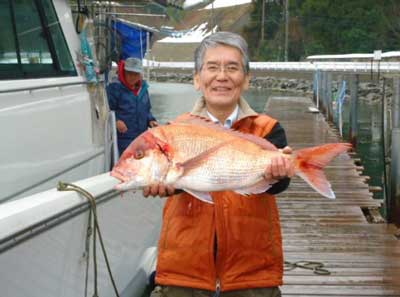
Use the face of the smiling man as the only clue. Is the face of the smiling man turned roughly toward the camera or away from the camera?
toward the camera

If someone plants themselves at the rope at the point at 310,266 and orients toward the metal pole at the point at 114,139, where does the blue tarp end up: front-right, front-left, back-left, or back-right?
front-right

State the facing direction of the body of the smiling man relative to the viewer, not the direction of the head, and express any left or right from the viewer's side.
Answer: facing the viewer

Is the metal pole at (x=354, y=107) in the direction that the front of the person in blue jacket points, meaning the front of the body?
no

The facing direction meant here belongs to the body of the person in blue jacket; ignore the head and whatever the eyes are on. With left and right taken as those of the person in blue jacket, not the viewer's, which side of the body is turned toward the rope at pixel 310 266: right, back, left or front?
front

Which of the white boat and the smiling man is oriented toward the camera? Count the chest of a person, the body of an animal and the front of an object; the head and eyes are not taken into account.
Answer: the smiling man

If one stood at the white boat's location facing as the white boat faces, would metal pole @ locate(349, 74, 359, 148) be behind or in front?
in front
